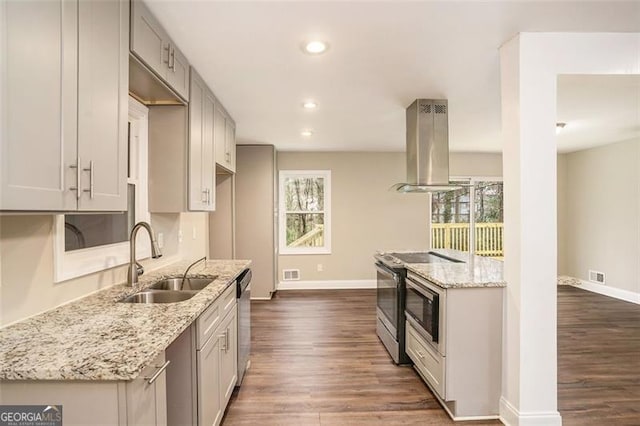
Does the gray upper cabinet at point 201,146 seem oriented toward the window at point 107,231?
no

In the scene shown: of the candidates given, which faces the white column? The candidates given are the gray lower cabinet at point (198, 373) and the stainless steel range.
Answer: the gray lower cabinet

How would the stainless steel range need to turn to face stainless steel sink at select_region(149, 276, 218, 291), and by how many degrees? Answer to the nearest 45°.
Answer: approximately 45° to its left

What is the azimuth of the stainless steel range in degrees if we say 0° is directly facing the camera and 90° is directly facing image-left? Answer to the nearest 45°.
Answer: approximately 90°

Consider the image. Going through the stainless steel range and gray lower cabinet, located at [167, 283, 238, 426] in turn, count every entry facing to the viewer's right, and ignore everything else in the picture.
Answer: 1

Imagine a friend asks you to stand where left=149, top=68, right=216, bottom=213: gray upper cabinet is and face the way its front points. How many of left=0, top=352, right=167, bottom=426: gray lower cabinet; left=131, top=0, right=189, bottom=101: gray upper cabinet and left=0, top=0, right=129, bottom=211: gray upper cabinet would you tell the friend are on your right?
3

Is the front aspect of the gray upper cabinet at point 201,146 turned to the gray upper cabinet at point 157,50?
no

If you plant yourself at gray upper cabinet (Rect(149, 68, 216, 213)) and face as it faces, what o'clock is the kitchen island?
The kitchen island is roughly at 1 o'clock from the gray upper cabinet.

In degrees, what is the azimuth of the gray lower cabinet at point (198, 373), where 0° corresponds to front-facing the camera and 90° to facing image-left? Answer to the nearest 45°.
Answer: approximately 270°

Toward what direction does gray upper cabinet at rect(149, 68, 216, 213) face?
to the viewer's right

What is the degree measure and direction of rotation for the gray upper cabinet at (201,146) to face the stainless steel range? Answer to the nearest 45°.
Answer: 0° — it already faces it

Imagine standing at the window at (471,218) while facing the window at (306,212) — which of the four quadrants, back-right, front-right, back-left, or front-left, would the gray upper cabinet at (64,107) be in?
front-left
